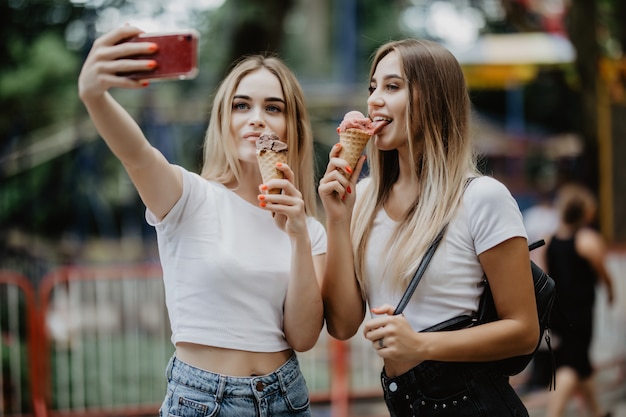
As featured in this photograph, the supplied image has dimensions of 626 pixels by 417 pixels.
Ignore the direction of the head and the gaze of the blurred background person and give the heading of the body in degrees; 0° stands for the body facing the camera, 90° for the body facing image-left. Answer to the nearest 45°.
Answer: approximately 225°

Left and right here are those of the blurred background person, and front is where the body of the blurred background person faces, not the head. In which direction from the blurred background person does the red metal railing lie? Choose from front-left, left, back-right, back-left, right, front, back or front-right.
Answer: back-left

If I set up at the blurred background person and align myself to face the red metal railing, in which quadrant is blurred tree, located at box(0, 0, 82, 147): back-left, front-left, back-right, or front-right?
front-right

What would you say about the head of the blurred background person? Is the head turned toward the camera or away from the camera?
away from the camera

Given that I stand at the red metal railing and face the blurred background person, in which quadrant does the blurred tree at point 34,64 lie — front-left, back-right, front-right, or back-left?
back-left

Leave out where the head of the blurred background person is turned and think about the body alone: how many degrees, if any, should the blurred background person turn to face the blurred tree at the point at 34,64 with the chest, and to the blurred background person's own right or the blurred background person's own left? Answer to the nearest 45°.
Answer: approximately 90° to the blurred background person's own left
